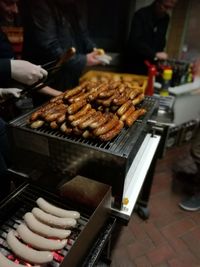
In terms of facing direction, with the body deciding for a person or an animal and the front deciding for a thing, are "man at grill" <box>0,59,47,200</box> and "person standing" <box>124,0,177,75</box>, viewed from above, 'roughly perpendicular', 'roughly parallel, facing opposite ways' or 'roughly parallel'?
roughly perpendicular

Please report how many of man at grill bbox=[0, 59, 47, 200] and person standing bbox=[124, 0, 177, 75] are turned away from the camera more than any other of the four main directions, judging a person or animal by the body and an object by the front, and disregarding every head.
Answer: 0

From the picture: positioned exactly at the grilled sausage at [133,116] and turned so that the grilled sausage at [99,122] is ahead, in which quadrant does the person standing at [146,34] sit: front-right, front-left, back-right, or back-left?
back-right

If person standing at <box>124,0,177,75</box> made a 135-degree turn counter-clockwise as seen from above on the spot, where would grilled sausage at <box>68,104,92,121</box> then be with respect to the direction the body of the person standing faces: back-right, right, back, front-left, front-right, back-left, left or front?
back

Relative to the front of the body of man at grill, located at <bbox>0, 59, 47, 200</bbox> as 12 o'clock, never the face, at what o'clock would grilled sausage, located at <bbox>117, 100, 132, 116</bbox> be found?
The grilled sausage is roughly at 11 o'clock from the man at grill.

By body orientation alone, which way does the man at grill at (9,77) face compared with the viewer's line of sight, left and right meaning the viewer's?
facing to the right of the viewer

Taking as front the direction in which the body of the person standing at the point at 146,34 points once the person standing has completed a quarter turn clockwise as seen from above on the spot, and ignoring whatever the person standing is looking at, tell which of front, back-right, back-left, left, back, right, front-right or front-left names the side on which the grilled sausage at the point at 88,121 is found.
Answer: front-left

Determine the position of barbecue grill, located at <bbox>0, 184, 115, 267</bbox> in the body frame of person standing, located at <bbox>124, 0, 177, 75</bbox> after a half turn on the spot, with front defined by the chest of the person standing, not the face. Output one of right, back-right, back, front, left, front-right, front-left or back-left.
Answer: back-left

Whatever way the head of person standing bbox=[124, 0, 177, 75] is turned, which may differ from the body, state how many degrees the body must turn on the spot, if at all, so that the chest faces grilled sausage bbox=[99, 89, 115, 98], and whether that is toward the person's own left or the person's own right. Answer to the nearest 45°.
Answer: approximately 45° to the person's own right
